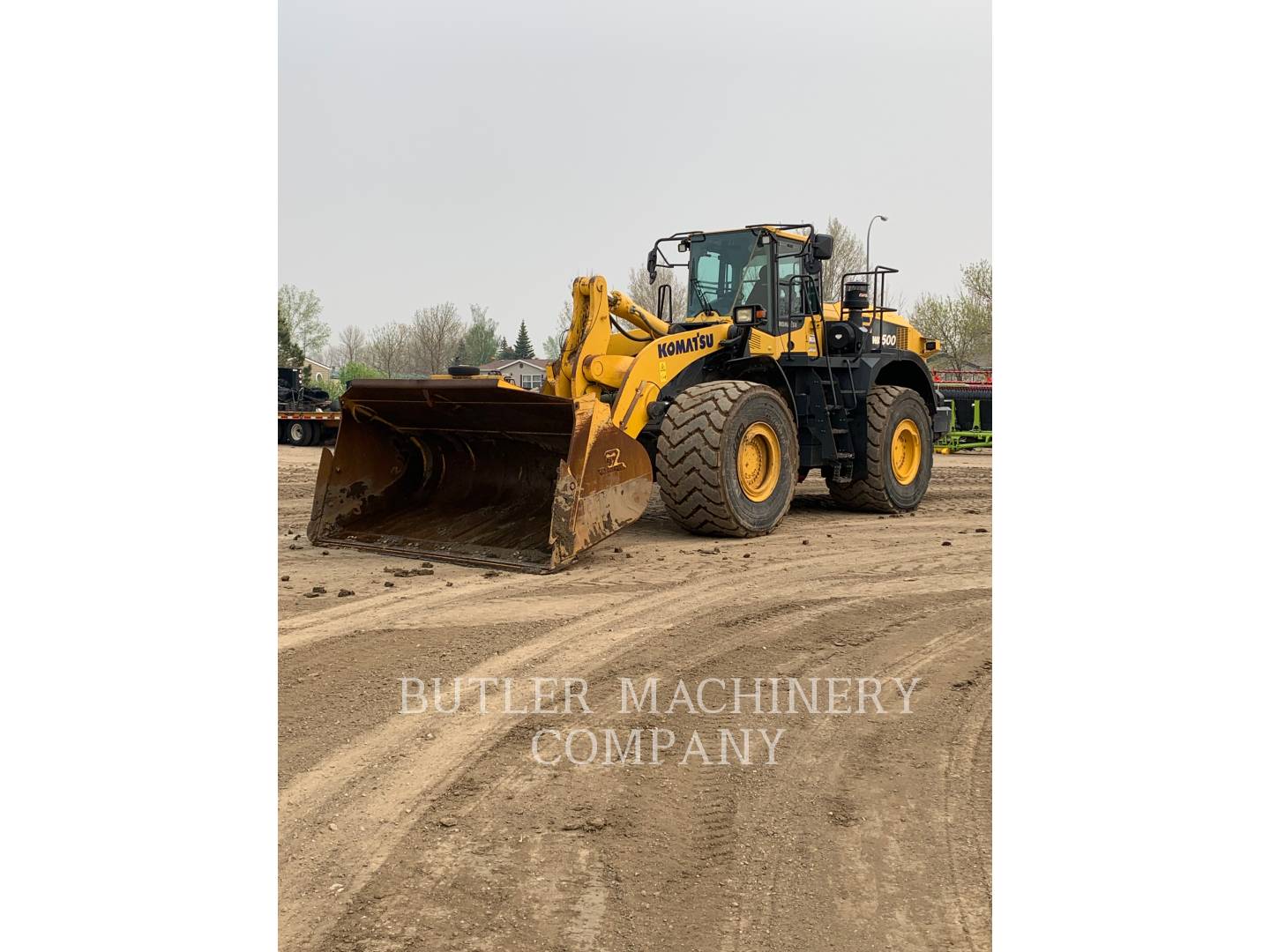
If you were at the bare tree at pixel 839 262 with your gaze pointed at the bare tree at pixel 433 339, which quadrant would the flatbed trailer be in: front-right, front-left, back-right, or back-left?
front-left

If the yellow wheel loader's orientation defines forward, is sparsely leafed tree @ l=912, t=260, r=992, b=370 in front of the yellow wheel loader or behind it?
behind

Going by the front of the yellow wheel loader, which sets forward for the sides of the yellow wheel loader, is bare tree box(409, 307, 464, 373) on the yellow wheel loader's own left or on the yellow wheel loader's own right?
on the yellow wheel loader's own right

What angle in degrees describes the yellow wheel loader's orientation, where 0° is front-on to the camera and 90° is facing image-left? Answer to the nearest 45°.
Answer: approximately 45°

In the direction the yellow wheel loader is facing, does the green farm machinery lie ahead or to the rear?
to the rear

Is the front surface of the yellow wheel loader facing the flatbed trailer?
no

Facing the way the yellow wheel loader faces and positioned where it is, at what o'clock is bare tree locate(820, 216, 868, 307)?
The bare tree is roughly at 5 o'clock from the yellow wheel loader.
